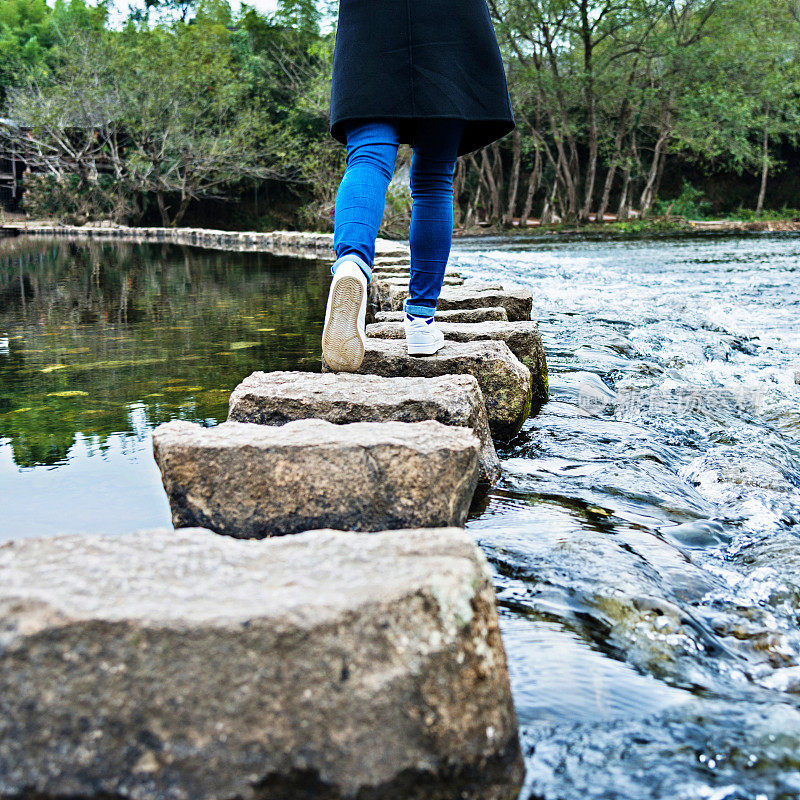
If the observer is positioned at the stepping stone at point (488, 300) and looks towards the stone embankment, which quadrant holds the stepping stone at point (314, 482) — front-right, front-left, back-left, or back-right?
back-left

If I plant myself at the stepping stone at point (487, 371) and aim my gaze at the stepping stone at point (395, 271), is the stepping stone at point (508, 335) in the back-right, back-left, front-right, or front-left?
front-right

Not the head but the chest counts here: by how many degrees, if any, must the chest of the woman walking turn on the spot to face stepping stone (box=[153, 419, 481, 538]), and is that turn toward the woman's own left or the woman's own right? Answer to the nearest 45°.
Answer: approximately 180°

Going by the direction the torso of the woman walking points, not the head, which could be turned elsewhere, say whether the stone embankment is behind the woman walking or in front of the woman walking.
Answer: in front

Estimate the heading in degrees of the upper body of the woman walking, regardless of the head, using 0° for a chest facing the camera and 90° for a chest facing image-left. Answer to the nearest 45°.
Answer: approximately 180°

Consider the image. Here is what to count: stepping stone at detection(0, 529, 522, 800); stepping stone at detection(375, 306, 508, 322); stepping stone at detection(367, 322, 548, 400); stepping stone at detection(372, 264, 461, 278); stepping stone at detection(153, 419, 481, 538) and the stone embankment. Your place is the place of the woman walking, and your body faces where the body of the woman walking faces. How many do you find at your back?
2

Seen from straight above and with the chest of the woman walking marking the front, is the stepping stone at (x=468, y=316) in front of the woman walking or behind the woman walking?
in front

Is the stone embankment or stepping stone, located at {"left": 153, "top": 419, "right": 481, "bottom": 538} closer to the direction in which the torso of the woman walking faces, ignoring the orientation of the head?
the stone embankment

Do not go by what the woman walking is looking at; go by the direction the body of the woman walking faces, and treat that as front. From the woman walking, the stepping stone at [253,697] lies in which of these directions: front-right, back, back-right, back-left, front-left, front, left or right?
back

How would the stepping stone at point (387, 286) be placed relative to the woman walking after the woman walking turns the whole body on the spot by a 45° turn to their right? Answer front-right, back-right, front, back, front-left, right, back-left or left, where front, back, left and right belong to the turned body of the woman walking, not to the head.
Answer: front-left

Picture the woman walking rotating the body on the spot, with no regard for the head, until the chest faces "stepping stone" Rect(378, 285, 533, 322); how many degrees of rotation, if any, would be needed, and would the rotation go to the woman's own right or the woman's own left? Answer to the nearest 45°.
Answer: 0° — they already face it
